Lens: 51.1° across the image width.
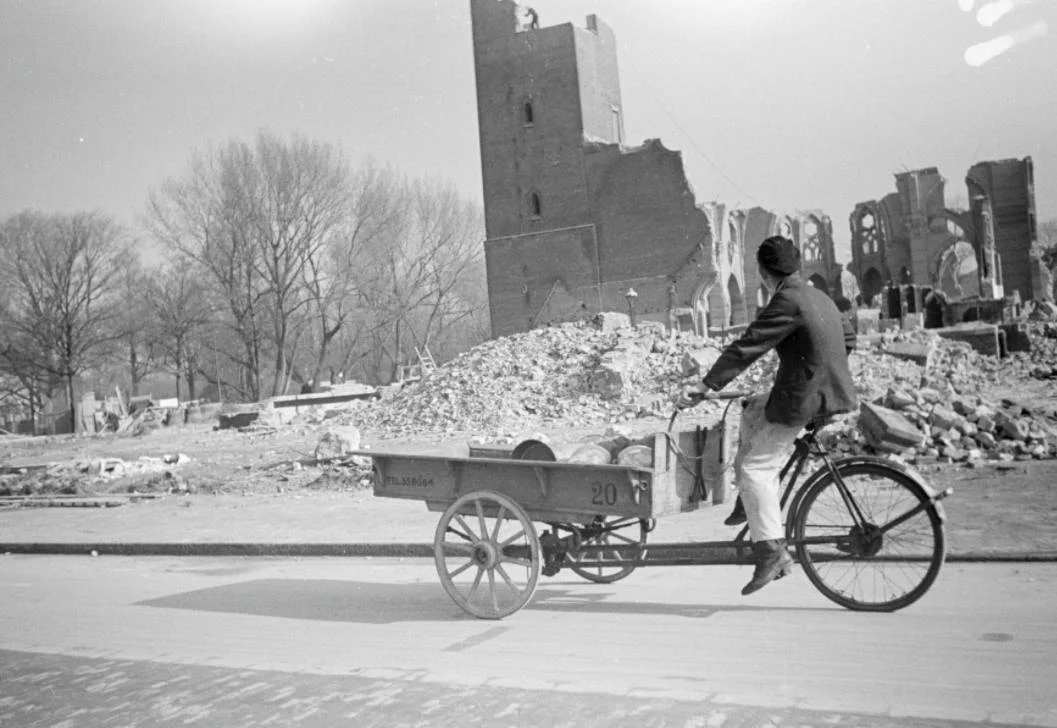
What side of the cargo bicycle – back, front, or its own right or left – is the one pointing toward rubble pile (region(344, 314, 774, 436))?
right

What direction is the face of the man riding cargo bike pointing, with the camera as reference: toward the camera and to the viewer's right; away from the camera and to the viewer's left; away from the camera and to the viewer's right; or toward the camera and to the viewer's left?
away from the camera and to the viewer's left

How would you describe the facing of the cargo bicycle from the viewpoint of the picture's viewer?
facing to the left of the viewer
